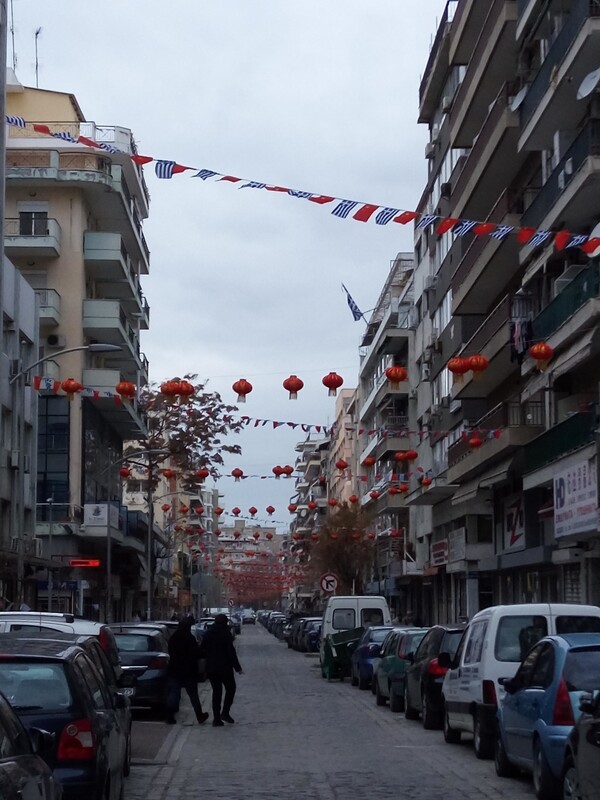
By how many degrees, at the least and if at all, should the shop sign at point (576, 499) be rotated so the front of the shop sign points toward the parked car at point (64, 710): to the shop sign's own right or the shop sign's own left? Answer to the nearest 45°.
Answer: approximately 45° to the shop sign's own left

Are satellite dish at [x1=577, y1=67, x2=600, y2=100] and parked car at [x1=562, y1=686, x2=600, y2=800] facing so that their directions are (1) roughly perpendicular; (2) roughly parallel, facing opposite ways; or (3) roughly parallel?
roughly perpendicular

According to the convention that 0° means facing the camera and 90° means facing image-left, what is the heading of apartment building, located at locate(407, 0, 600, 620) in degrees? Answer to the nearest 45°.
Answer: approximately 45°

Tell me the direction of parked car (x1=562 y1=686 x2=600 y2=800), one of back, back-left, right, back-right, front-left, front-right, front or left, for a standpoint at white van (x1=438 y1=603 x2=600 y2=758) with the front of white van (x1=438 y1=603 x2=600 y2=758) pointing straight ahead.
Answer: back-left

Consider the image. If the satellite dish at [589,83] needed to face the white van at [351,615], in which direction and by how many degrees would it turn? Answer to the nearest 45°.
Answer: approximately 90° to its right

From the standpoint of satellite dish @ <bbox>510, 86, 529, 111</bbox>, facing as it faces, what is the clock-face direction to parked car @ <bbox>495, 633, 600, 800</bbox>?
The parked car is roughly at 9 o'clock from the satellite dish.

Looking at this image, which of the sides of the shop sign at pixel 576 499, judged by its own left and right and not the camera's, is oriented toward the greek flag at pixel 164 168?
front

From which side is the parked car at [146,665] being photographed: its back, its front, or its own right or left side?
back

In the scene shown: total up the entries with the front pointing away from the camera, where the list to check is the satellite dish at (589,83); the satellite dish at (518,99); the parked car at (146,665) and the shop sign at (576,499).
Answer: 1

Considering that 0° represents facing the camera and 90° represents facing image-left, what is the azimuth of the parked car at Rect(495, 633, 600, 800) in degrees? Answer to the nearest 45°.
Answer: approximately 135°

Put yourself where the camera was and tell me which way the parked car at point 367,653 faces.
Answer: facing away from the viewer and to the left of the viewer
